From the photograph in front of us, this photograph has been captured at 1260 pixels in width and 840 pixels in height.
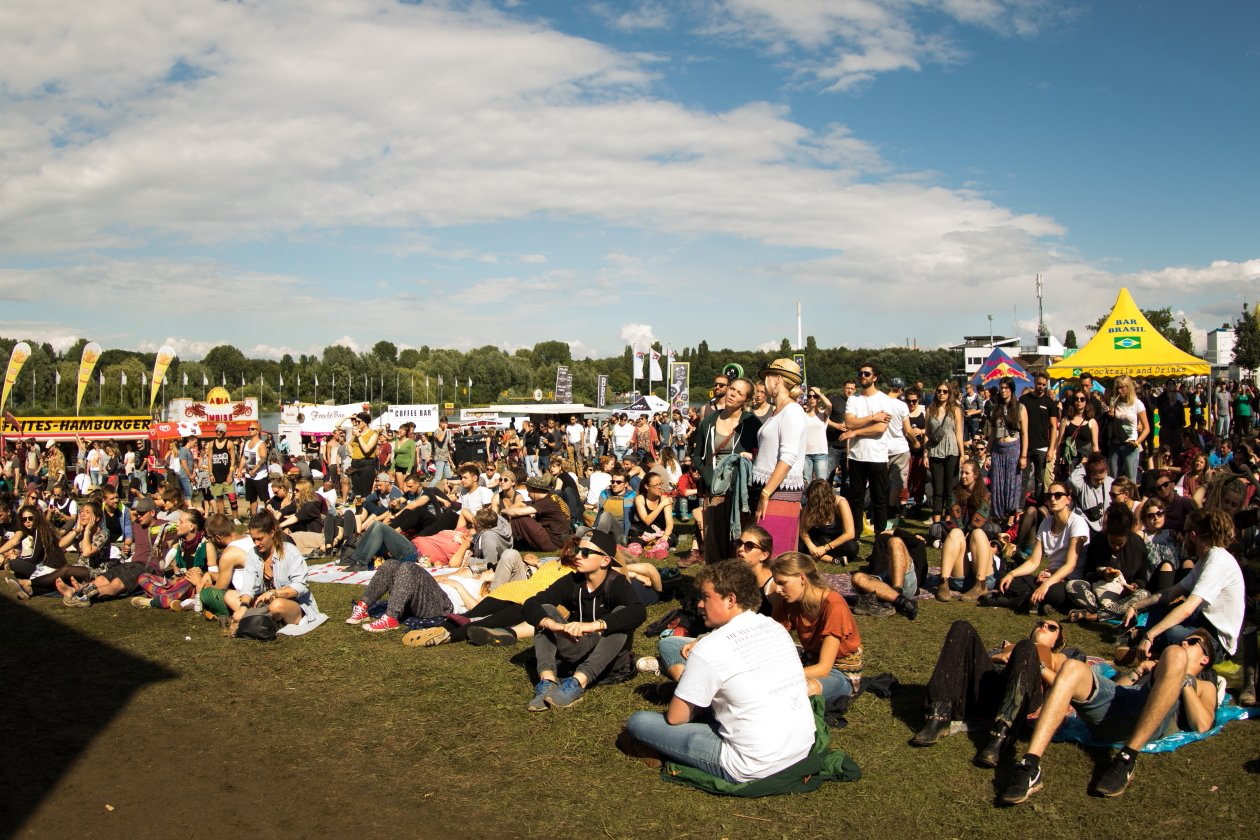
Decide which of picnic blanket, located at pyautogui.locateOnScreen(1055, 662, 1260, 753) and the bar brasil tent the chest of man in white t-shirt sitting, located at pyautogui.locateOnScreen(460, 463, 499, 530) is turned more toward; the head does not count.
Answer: the picnic blanket

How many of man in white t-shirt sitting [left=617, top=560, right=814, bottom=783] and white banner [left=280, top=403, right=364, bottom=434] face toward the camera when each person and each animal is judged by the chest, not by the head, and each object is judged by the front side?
1

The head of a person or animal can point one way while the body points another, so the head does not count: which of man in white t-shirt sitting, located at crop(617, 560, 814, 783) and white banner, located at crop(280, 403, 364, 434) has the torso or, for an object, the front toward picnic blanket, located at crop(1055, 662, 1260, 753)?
the white banner

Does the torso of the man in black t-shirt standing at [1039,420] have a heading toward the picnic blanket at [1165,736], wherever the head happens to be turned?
yes

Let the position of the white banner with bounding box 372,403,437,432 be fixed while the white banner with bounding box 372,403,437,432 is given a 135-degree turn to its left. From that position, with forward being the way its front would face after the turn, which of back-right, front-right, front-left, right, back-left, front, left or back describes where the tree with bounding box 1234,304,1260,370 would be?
front-right

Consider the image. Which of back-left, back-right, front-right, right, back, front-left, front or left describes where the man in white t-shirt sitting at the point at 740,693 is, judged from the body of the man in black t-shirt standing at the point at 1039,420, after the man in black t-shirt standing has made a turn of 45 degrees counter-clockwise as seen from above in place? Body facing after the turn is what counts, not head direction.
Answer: front-right

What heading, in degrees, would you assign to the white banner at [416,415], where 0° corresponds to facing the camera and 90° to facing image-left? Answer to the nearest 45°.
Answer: approximately 0°

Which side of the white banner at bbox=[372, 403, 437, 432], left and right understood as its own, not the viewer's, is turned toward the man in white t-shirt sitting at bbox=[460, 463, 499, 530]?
front

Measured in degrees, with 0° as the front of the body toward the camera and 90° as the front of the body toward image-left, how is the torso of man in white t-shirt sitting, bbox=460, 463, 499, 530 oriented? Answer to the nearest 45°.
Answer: approximately 45°

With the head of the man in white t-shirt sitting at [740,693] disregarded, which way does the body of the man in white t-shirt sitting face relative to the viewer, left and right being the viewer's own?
facing away from the viewer and to the left of the viewer

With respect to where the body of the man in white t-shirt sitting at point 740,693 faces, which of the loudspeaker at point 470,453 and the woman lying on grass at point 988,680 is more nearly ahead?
the loudspeaker

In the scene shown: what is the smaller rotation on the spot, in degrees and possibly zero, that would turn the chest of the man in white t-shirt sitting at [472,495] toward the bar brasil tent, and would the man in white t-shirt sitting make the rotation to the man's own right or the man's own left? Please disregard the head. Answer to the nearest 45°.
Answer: approximately 180°

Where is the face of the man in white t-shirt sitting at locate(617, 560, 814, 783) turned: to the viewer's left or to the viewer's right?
to the viewer's left
